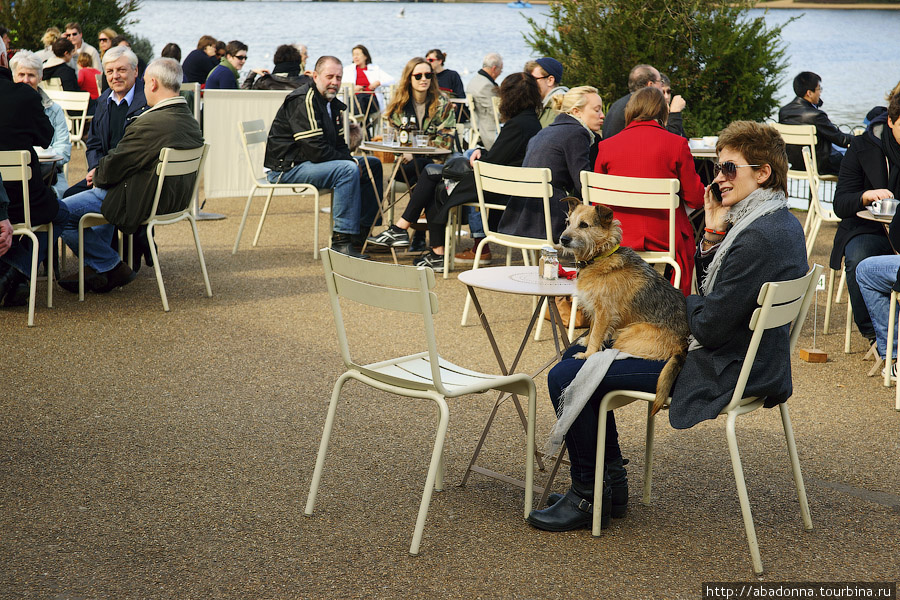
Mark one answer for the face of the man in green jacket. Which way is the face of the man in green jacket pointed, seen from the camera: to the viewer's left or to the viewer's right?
to the viewer's left

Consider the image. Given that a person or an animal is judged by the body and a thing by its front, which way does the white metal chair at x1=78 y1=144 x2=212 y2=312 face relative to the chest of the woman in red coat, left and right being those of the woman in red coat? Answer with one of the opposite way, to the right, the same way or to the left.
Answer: to the left

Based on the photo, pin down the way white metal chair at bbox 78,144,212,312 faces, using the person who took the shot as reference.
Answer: facing away from the viewer and to the left of the viewer

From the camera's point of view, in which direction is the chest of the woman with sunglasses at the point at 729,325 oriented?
to the viewer's left

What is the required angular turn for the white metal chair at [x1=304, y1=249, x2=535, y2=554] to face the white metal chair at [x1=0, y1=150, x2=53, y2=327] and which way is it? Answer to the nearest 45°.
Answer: approximately 90° to its left

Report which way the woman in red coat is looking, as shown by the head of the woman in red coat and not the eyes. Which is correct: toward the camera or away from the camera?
away from the camera

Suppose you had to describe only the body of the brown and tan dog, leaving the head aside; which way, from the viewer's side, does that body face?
to the viewer's left

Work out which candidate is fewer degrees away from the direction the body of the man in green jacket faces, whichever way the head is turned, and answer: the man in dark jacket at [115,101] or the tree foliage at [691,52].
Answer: the man in dark jacket

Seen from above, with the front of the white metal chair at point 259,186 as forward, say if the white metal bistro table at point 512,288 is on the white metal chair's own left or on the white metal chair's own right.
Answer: on the white metal chair's own right

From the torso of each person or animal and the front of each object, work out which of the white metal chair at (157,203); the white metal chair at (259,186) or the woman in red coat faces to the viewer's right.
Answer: the white metal chair at (259,186)

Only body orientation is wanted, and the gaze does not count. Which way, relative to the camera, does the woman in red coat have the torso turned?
away from the camera

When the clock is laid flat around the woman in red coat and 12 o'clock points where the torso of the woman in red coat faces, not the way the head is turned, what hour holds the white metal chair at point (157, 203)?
The white metal chair is roughly at 9 o'clock from the woman in red coat.

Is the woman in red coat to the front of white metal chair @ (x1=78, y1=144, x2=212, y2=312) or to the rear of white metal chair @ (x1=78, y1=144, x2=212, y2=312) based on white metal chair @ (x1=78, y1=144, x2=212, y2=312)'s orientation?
to the rear

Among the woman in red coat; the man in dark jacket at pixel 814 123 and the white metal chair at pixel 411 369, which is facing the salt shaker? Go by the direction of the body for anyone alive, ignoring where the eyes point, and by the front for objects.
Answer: the white metal chair
